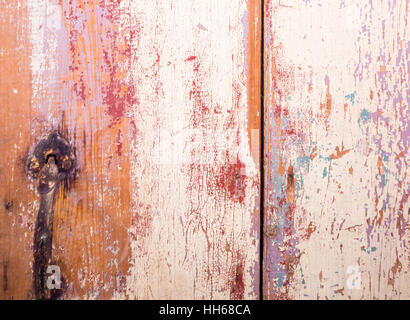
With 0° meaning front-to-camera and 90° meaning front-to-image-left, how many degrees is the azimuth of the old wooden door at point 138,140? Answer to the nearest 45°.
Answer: approximately 0°
